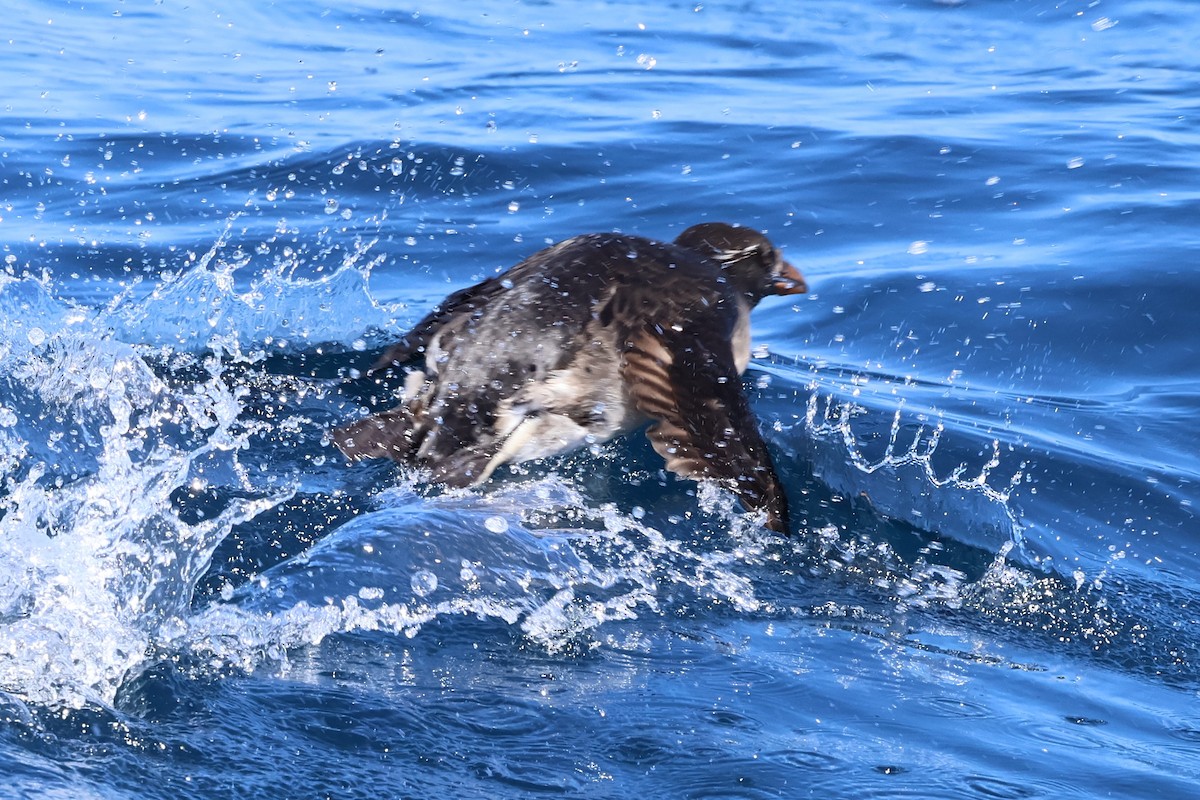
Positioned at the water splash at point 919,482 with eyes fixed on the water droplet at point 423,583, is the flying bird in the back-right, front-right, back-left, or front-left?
front-right

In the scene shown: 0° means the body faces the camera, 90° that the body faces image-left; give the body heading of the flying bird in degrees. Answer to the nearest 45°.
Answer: approximately 270°

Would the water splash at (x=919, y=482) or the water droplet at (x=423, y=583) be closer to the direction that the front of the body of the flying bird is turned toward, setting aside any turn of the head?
the water splash

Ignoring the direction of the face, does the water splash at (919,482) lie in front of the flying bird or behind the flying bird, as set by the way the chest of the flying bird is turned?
in front

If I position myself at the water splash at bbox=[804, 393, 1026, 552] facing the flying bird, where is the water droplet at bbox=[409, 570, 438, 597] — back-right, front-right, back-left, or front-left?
front-left

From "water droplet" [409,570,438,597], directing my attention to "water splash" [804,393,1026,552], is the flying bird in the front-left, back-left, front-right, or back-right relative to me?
front-left
